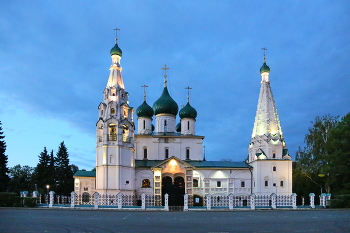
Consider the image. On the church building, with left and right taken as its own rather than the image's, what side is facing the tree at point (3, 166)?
right

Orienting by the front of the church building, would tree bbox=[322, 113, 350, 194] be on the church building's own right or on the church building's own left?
on the church building's own left

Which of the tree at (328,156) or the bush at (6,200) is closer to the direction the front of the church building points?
the bush

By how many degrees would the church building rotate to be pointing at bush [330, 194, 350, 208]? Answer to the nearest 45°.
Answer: approximately 45° to its left

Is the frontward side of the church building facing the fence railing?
yes

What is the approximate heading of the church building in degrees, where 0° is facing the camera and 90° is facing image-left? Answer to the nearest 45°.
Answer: approximately 0°

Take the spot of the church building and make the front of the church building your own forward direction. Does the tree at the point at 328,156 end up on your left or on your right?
on your left
